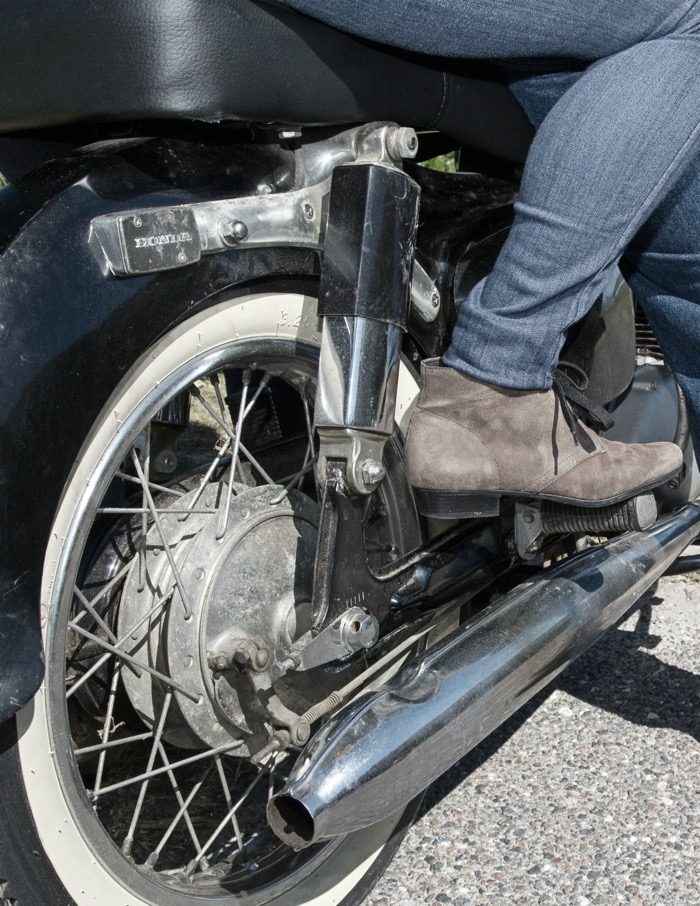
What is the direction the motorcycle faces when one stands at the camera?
facing away from the viewer and to the right of the viewer
